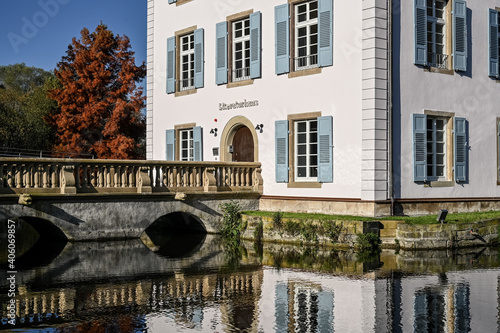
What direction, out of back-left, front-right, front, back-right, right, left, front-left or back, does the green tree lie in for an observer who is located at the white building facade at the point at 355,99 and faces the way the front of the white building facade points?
right

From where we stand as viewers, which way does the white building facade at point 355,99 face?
facing the viewer and to the left of the viewer

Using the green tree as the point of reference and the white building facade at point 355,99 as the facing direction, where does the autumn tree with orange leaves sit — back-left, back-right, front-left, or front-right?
front-left

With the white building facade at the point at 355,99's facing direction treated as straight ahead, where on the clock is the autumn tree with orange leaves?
The autumn tree with orange leaves is roughly at 3 o'clock from the white building facade.
